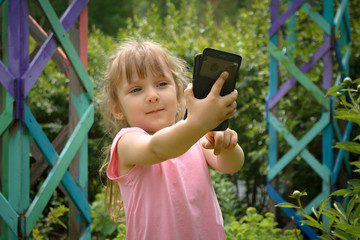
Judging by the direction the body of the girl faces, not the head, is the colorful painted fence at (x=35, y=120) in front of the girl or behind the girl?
behind

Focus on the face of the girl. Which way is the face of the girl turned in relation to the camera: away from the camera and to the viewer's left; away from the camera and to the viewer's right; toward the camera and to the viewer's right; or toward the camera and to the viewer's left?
toward the camera and to the viewer's right

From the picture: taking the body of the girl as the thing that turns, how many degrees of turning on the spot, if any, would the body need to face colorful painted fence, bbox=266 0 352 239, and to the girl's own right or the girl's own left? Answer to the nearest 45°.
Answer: approximately 90° to the girl's own left

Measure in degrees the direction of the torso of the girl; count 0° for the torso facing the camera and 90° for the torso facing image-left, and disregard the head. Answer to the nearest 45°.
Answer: approximately 315°
